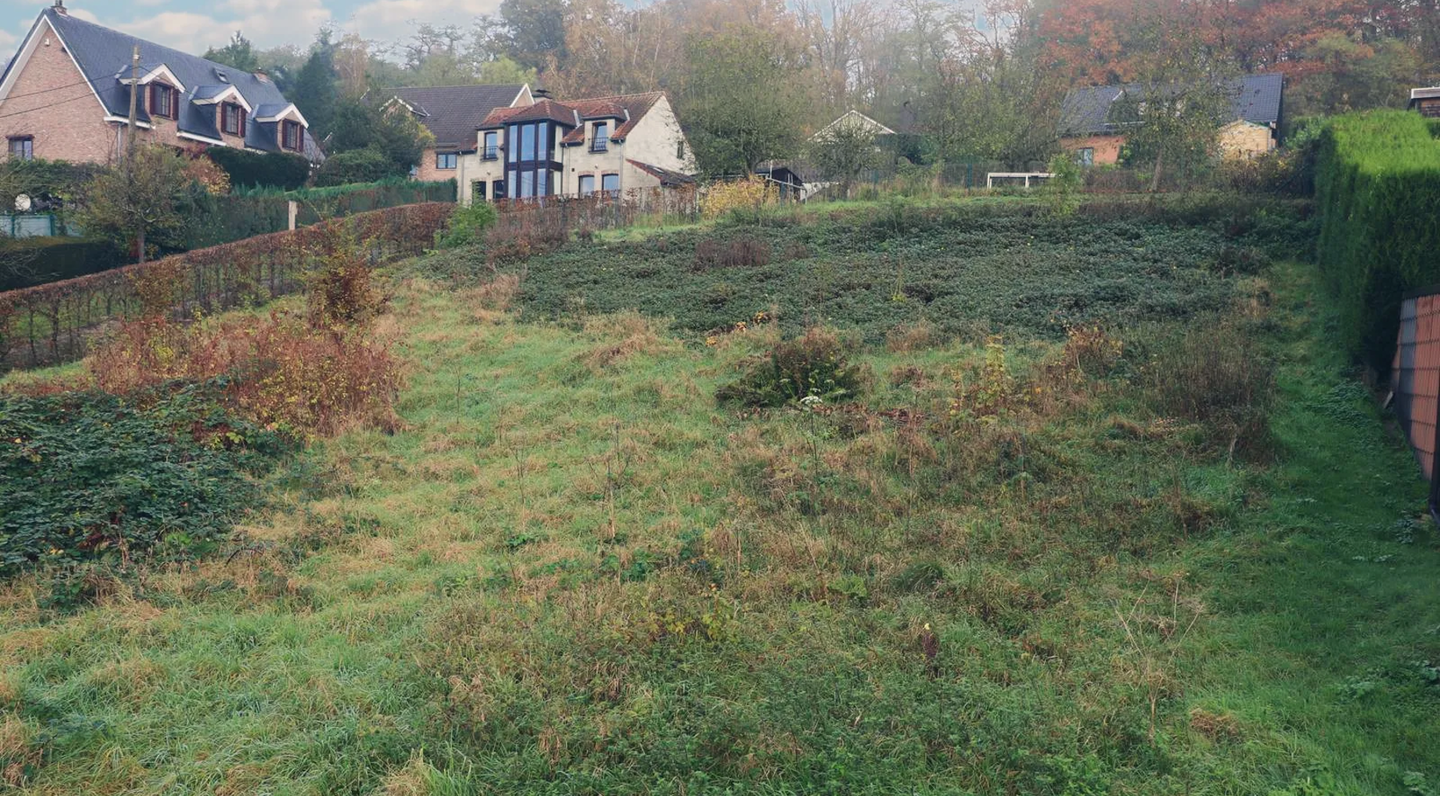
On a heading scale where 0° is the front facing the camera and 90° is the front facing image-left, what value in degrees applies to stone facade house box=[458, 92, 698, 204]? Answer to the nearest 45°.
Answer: approximately 45°

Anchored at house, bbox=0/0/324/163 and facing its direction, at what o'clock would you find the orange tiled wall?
The orange tiled wall is roughly at 1 o'clock from the house.

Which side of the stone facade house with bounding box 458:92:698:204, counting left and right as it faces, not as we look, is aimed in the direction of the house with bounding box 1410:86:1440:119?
left

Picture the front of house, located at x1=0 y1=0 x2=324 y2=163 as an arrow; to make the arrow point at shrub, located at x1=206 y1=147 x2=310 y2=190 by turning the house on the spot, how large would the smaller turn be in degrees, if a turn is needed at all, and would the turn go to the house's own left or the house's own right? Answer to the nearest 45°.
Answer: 0° — it already faces it

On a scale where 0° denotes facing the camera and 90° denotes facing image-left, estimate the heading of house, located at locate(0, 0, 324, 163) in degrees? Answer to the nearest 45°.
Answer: approximately 315°
